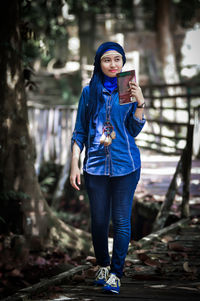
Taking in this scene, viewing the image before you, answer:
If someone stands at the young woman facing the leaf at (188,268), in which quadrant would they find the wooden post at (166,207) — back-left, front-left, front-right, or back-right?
front-left

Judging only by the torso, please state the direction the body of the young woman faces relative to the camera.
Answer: toward the camera

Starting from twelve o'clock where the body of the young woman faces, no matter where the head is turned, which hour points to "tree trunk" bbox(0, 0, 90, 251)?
The tree trunk is roughly at 5 o'clock from the young woman.

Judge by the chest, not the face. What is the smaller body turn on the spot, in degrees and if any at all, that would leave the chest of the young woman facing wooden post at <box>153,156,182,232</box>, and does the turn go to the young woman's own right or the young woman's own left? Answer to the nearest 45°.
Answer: approximately 180°

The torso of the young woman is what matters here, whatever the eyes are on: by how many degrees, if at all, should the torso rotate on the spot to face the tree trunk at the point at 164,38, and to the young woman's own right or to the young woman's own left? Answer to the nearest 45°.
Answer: approximately 180°

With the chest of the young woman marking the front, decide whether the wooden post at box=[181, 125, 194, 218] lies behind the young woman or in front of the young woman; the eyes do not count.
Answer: behind
